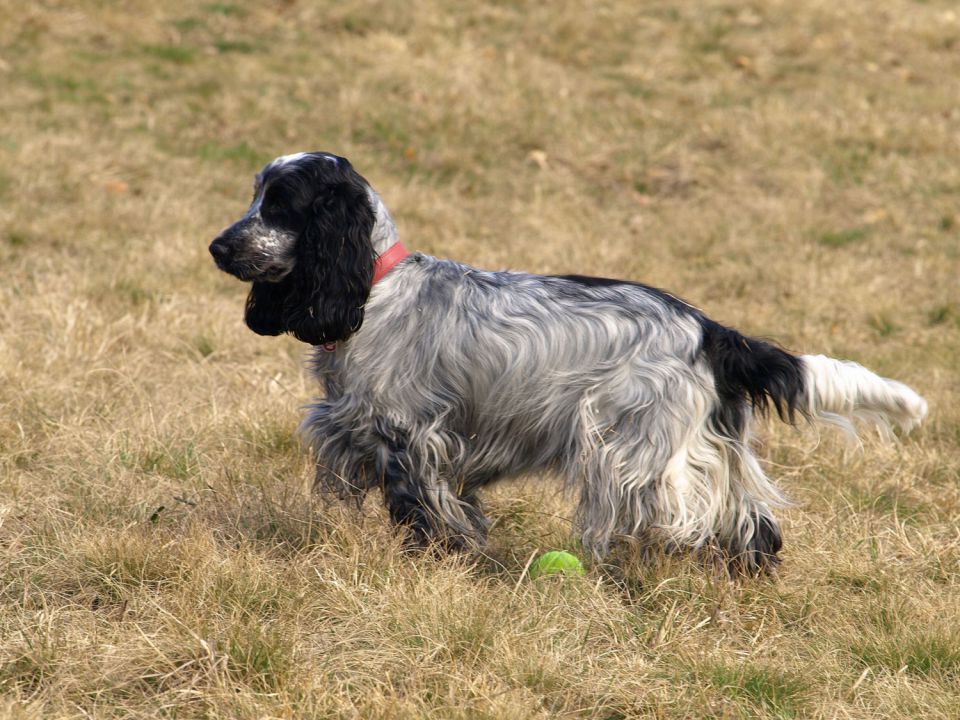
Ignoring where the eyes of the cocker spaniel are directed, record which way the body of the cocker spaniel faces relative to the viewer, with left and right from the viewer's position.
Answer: facing to the left of the viewer
